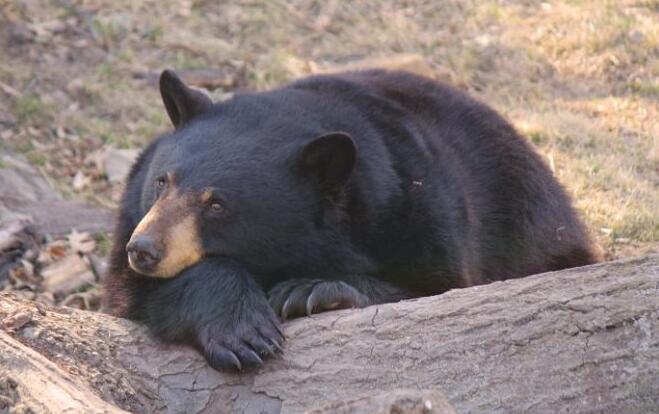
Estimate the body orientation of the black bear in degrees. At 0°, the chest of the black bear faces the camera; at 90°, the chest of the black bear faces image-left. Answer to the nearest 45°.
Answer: approximately 45°
